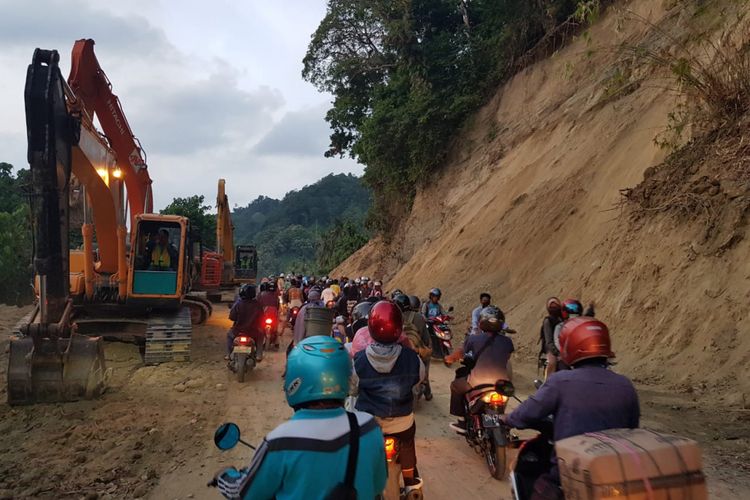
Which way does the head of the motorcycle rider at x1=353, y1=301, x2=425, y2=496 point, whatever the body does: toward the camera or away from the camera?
away from the camera

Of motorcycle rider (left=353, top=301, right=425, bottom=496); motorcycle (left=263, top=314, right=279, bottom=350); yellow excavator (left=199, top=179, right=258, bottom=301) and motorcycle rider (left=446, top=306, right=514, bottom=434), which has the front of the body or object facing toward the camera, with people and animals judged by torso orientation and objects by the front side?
the yellow excavator

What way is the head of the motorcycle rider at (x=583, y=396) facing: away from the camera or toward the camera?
away from the camera

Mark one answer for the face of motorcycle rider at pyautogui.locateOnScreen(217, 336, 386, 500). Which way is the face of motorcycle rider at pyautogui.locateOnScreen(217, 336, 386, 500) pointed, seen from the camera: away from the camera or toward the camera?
away from the camera

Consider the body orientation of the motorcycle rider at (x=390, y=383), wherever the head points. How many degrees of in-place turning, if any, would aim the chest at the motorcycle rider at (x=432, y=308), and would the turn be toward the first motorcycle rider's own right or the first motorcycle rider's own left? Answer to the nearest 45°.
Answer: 0° — they already face them

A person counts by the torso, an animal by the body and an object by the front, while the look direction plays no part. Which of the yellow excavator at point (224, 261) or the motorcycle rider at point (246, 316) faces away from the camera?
the motorcycle rider

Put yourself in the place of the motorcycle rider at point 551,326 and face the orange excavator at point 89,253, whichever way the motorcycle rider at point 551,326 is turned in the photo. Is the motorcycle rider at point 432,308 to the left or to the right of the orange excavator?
right

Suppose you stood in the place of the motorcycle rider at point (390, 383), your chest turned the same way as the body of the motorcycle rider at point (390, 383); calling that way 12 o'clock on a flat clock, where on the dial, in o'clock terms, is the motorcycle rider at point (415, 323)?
the motorcycle rider at point (415, 323) is roughly at 12 o'clock from the motorcycle rider at point (390, 383).

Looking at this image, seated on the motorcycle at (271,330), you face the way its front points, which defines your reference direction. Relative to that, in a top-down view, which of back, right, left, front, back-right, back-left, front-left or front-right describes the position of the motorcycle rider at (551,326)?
back-right

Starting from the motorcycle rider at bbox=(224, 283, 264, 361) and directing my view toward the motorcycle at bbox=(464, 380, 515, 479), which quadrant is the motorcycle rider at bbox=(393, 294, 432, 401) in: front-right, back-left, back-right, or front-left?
front-left

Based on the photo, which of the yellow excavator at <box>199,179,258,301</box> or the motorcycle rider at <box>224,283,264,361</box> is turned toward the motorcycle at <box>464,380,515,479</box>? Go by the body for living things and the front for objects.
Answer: the yellow excavator

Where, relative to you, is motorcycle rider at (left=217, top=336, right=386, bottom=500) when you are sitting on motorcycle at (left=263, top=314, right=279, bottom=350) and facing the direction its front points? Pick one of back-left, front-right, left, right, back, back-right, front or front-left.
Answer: back

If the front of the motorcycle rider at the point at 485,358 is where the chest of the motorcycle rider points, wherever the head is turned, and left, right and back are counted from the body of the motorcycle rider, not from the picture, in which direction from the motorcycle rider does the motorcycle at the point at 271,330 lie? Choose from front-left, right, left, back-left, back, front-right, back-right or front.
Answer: front

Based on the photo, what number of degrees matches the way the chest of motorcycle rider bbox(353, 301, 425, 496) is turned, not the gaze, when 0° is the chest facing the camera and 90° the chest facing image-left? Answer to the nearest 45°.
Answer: approximately 180°

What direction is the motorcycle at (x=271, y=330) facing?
away from the camera

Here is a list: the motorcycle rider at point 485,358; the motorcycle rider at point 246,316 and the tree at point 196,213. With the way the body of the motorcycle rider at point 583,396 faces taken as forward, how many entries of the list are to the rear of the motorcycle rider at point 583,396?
0

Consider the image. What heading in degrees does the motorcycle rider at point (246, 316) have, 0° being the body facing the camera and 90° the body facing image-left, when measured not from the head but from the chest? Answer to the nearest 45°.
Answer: approximately 180°

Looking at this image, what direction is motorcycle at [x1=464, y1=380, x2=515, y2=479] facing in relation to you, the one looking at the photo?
facing away from the viewer and to the left of the viewer
